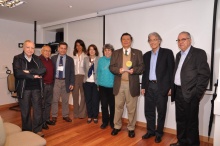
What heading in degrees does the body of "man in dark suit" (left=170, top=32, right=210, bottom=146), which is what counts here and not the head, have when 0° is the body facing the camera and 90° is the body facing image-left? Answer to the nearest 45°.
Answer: approximately 45°

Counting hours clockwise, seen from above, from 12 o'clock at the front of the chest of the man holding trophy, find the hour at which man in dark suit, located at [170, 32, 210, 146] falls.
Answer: The man in dark suit is roughly at 10 o'clock from the man holding trophy.

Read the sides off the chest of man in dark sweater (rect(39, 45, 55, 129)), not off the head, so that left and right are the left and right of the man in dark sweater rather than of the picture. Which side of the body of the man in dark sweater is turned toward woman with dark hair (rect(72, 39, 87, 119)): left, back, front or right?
left

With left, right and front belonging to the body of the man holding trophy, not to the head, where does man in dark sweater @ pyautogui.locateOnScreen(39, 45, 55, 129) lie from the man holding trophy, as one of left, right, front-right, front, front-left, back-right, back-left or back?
right
